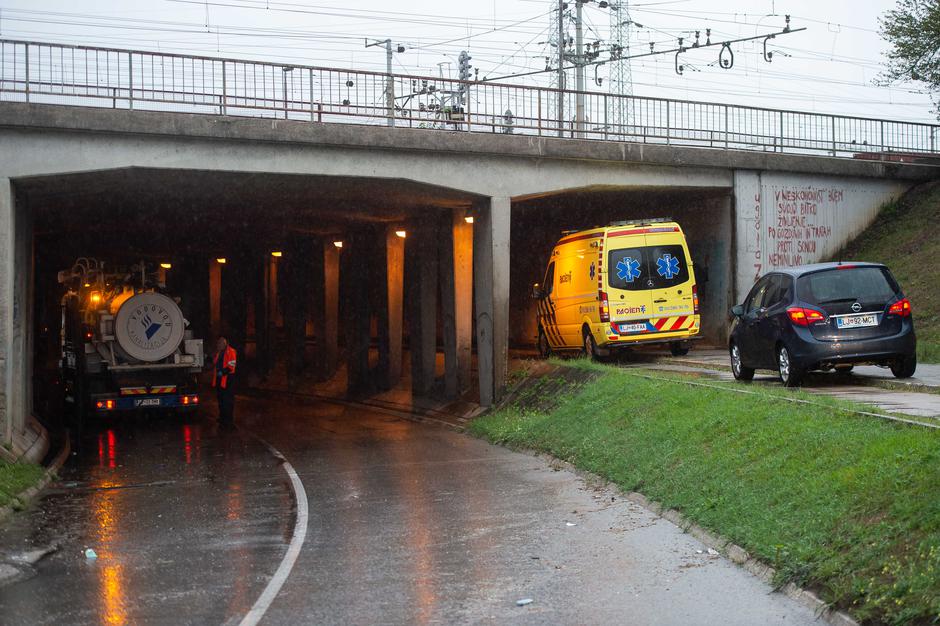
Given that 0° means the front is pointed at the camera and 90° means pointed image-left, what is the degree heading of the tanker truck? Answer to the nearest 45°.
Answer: approximately 180°

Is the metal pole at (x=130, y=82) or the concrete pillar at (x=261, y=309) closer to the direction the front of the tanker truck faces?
the concrete pillar

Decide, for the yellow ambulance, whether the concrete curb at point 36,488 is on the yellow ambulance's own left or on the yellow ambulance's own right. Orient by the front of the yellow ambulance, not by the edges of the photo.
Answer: on the yellow ambulance's own left

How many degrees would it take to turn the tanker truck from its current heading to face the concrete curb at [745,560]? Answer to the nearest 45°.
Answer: approximately 180°

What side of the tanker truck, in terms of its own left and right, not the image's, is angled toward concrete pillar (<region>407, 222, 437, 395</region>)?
right

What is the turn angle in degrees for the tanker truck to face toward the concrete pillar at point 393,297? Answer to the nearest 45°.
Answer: approximately 90° to its right

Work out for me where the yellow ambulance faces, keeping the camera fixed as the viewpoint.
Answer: facing away from the viewer and to the left of the viewer
